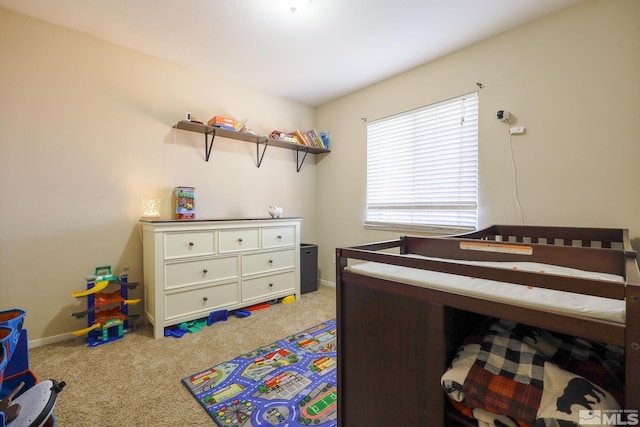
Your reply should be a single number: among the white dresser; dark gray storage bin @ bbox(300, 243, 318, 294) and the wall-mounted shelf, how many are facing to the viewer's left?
0

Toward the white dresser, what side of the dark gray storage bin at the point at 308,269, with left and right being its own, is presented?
right

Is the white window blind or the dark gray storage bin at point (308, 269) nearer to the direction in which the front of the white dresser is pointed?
the white window blind

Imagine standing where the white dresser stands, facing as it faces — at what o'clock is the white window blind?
The white window blind is roughly at 11 o'clock from the white dresser.

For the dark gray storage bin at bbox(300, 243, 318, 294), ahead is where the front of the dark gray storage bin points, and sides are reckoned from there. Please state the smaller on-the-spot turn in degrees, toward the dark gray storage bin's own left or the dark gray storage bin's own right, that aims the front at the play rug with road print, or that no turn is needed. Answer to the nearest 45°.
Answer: approximately 45° to the dark gray storage bin's own right

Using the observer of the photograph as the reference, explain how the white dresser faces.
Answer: facing the viewer and to the right of the viewer

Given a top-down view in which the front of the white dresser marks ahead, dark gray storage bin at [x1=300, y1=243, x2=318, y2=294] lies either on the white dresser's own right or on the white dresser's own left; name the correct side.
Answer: on the white dresser's own left

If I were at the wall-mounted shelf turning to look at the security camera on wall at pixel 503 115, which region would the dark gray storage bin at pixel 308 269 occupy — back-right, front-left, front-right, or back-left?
front-left

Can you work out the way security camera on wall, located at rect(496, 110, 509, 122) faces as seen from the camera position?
facing the viewer and to the left of the viewer

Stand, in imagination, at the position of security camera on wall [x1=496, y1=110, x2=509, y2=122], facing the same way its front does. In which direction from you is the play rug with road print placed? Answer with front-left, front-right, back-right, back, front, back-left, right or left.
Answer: front

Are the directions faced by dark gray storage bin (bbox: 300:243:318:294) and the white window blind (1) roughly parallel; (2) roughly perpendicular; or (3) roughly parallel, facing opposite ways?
roughly perpendicular

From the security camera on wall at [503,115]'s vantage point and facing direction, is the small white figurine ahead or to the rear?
ahead

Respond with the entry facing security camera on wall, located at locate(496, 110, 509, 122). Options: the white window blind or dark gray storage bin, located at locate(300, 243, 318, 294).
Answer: the dark gray storage bin

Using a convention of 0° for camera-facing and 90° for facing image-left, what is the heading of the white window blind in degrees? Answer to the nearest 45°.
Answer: approximately 45°

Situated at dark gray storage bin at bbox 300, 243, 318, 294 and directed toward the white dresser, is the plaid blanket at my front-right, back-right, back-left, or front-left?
front-left

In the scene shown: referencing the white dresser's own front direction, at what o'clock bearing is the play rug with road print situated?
The play rug with road print is roughly at 1 o'clock from the white dresser.
